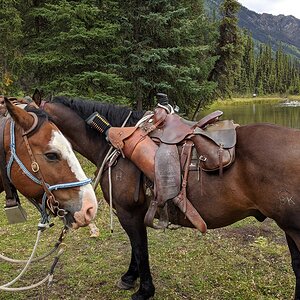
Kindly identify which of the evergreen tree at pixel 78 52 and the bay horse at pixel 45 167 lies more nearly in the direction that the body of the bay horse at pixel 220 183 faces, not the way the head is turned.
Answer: the bay horse

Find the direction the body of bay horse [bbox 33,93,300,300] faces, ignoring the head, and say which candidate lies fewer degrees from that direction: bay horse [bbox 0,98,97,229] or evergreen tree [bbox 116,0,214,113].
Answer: the bay horse

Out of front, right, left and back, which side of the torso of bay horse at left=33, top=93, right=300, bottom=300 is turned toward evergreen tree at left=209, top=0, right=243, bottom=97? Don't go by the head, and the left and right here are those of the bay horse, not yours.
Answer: right

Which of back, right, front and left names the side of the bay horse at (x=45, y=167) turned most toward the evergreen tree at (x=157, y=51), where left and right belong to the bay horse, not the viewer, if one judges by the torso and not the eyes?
left

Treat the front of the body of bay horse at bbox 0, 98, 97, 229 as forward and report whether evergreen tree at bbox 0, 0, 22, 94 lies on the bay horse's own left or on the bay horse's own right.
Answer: on the bay horse's own left

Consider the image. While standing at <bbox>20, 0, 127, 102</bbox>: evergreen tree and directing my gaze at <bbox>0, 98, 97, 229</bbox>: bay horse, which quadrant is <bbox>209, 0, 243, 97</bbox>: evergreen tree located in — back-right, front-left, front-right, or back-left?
back-left

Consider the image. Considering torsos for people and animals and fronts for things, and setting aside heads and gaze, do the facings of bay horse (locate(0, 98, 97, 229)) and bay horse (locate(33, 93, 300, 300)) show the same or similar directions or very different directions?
very different directions

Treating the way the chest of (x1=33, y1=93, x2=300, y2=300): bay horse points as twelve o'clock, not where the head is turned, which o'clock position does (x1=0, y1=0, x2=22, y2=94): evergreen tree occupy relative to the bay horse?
The evergreen tree is roughly at 2 o'clock from the bay horse.

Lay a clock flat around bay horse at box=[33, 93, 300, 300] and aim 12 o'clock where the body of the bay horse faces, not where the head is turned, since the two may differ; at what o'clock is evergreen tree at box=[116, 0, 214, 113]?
The evergreen tree is roughly at 3 o'clock from the bay horse.

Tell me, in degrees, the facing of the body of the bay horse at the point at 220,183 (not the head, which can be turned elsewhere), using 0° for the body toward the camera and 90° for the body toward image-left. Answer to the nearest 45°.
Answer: approximately 90°
